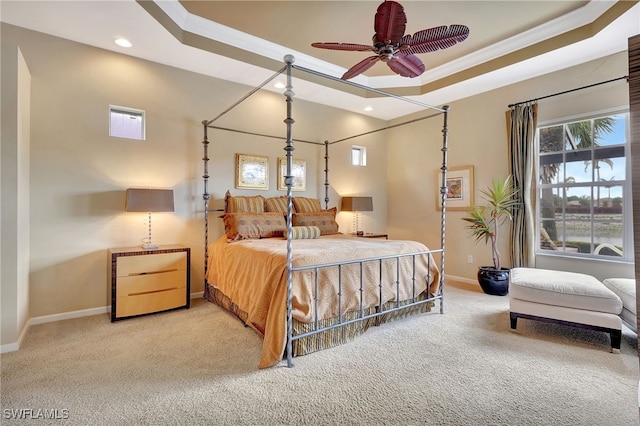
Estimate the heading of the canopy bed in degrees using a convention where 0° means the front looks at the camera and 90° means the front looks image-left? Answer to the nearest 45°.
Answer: approximately 315°

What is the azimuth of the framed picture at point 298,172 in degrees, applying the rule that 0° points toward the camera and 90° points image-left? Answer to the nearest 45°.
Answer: approximately 315°

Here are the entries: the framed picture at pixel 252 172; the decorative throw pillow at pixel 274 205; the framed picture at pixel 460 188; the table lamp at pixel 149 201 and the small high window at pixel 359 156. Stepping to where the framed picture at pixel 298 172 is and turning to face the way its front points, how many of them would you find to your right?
3

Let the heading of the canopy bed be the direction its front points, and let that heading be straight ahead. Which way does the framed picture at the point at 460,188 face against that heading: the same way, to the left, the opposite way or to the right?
to the right

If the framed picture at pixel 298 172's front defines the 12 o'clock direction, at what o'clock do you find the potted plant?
The potted plant is roughly at 11 o'clock from the framed picture.

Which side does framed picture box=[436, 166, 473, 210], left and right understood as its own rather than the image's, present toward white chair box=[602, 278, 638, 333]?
left

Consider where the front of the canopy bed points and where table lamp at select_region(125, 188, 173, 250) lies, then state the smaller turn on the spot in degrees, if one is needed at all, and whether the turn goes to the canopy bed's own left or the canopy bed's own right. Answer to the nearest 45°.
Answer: approximately 135° to the canopy bed's own right

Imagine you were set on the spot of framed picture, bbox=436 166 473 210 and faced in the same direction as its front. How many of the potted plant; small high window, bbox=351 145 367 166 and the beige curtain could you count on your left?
2

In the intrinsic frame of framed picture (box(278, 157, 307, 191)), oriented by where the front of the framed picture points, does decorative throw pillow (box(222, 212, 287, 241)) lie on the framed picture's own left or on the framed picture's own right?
on the framed picture's own right

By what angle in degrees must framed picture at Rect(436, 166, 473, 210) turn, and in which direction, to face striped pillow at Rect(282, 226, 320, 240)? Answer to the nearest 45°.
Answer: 0° — it already faces it
